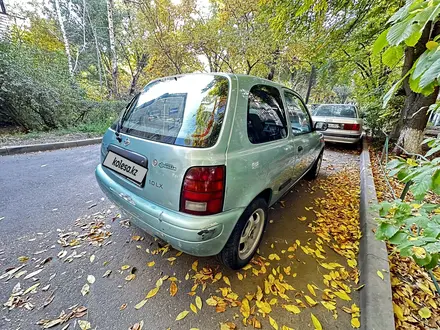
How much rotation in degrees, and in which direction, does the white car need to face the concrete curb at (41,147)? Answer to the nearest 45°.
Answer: approximately 135° to its left

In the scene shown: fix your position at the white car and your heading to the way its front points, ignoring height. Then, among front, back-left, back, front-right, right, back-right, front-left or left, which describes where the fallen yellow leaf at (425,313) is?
back

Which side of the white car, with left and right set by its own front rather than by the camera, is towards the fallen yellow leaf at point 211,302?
back

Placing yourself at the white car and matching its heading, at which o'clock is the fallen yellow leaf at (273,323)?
The fallen yellow leaf is roughly at 6 o'clock from the white car.

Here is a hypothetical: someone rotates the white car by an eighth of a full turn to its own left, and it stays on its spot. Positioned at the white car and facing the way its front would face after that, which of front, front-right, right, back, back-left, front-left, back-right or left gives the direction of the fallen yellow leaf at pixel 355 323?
back-left

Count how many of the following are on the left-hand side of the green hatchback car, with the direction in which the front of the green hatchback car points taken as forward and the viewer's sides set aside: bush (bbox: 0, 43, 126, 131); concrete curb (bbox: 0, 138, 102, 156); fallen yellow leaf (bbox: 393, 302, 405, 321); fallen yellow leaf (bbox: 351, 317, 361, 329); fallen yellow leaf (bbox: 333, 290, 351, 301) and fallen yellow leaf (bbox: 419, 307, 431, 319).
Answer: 2

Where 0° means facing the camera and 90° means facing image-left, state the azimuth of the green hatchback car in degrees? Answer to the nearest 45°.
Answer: approximately 225°

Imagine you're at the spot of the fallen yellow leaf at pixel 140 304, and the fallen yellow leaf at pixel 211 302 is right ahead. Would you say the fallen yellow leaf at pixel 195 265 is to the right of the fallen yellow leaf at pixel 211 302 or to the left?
left

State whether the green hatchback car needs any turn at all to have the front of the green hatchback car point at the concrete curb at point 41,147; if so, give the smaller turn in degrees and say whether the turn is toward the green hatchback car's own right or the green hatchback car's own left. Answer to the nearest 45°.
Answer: approximately 90° to the green hatchback car's own left

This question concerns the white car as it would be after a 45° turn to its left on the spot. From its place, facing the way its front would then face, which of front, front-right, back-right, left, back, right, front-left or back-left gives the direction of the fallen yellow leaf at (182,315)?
back-left

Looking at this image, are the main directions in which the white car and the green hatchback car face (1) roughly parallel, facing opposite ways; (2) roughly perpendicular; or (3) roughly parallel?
roughly parallel

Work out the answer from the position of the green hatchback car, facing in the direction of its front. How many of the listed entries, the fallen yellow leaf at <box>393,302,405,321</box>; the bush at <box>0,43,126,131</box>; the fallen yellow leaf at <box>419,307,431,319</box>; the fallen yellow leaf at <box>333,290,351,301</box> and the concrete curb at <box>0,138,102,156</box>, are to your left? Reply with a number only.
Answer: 2

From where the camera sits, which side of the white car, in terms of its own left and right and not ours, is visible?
back

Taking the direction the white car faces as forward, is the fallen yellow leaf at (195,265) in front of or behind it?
behind

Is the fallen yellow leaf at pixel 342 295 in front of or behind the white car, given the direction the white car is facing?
behind

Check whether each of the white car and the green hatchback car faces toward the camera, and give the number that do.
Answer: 0
